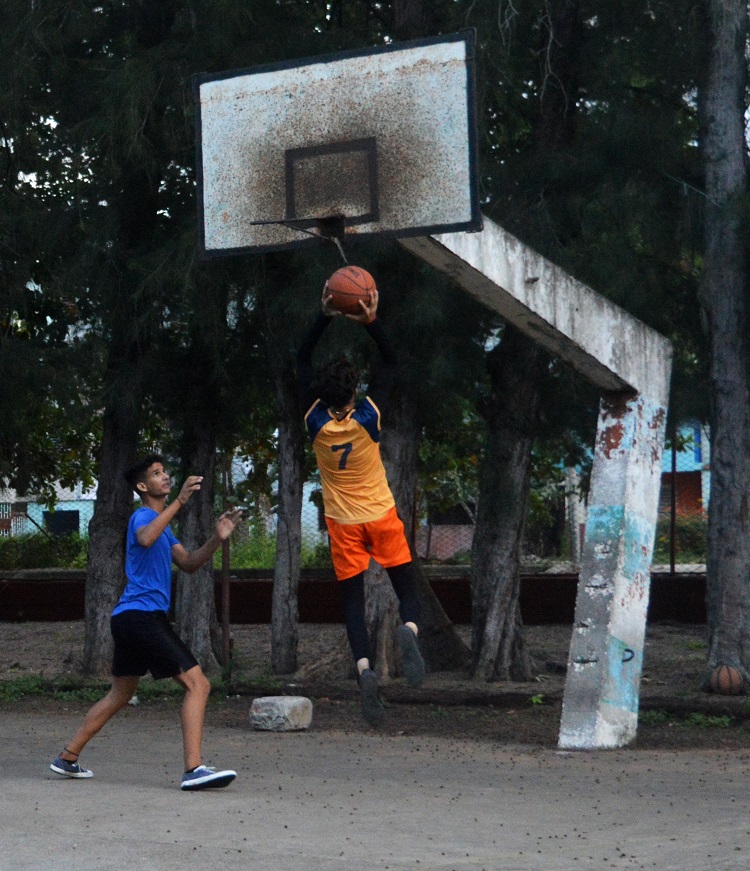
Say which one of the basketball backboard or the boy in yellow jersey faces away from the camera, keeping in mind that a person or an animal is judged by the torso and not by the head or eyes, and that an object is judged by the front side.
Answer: the boy in yellow jersey

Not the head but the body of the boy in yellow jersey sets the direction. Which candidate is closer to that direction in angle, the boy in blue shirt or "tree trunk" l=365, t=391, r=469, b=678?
the tree trunk

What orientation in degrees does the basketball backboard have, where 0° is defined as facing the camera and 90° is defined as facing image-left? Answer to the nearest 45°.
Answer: approximately 45°

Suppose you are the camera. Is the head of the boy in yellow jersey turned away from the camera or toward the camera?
away from the camera

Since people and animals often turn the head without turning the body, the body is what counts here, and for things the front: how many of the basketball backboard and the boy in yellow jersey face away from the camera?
1

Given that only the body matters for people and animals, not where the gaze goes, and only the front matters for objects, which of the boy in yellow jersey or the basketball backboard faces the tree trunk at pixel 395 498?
the boy in yellow jersey

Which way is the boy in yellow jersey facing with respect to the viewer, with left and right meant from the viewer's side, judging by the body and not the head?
facing away from the viewer

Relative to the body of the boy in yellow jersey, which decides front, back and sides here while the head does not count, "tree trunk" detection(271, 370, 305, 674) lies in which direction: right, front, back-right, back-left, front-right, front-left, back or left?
front

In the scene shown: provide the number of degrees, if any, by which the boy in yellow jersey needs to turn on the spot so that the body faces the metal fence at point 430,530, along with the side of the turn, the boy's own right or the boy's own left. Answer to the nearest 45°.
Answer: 0° — they already face it

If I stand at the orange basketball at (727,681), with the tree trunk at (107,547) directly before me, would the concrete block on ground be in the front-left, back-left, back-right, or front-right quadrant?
front-left

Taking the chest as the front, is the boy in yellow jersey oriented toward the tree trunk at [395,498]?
yes

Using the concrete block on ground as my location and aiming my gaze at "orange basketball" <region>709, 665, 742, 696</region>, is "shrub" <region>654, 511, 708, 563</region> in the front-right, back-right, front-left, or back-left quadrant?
front-left

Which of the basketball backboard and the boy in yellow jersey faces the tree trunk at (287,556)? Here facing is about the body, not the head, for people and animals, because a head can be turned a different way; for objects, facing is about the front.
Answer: the boy in yellow jersey
